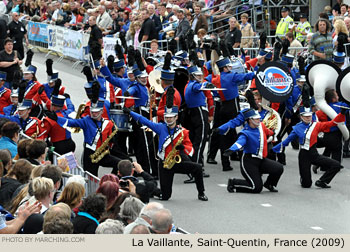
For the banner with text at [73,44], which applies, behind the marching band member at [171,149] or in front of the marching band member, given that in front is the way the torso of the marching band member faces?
behind

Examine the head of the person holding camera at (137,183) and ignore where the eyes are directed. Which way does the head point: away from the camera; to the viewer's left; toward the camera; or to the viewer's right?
away from the camera

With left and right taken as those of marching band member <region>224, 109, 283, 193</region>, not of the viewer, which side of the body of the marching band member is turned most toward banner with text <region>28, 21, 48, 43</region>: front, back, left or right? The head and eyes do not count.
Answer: back

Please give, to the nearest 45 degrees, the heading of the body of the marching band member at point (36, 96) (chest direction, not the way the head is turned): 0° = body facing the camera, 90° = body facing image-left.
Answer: approximately 45°

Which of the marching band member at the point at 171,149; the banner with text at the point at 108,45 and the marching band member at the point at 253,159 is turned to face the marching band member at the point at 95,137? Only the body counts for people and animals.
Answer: the banner with text

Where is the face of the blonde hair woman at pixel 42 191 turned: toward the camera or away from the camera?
away from the camera

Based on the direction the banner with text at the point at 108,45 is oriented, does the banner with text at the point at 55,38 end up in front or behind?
behind

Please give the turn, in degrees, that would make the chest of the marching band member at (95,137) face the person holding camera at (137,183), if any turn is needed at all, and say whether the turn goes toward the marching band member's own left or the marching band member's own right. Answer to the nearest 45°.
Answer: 0° — they already face them
